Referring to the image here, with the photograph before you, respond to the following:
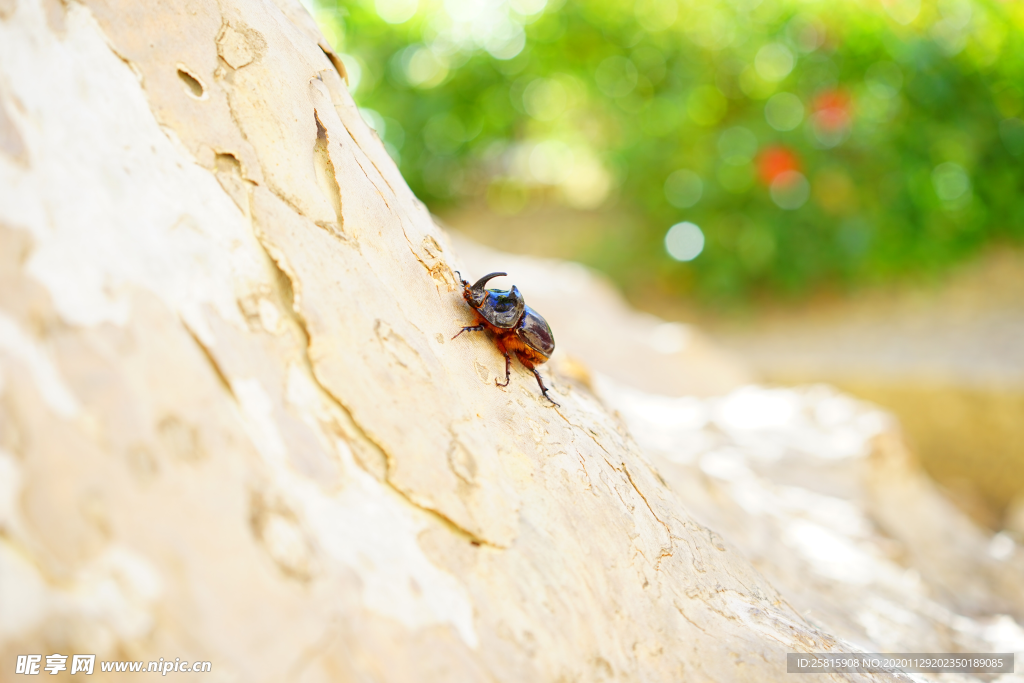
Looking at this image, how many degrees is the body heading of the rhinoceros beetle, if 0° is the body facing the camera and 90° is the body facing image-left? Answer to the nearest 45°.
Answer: approximately 90°
